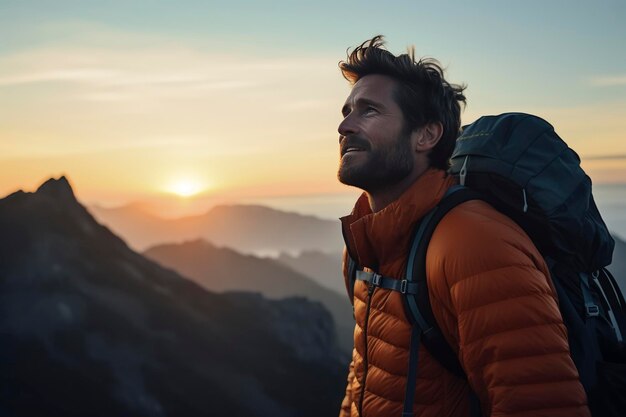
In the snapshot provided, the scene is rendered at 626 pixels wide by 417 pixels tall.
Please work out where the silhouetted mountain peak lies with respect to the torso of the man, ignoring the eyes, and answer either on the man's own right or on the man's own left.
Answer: on the man's own right

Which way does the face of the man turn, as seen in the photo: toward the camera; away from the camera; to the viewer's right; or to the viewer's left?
to the viewer's left

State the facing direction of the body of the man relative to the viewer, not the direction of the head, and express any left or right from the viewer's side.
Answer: facing the viewer and to the left of the viewer
